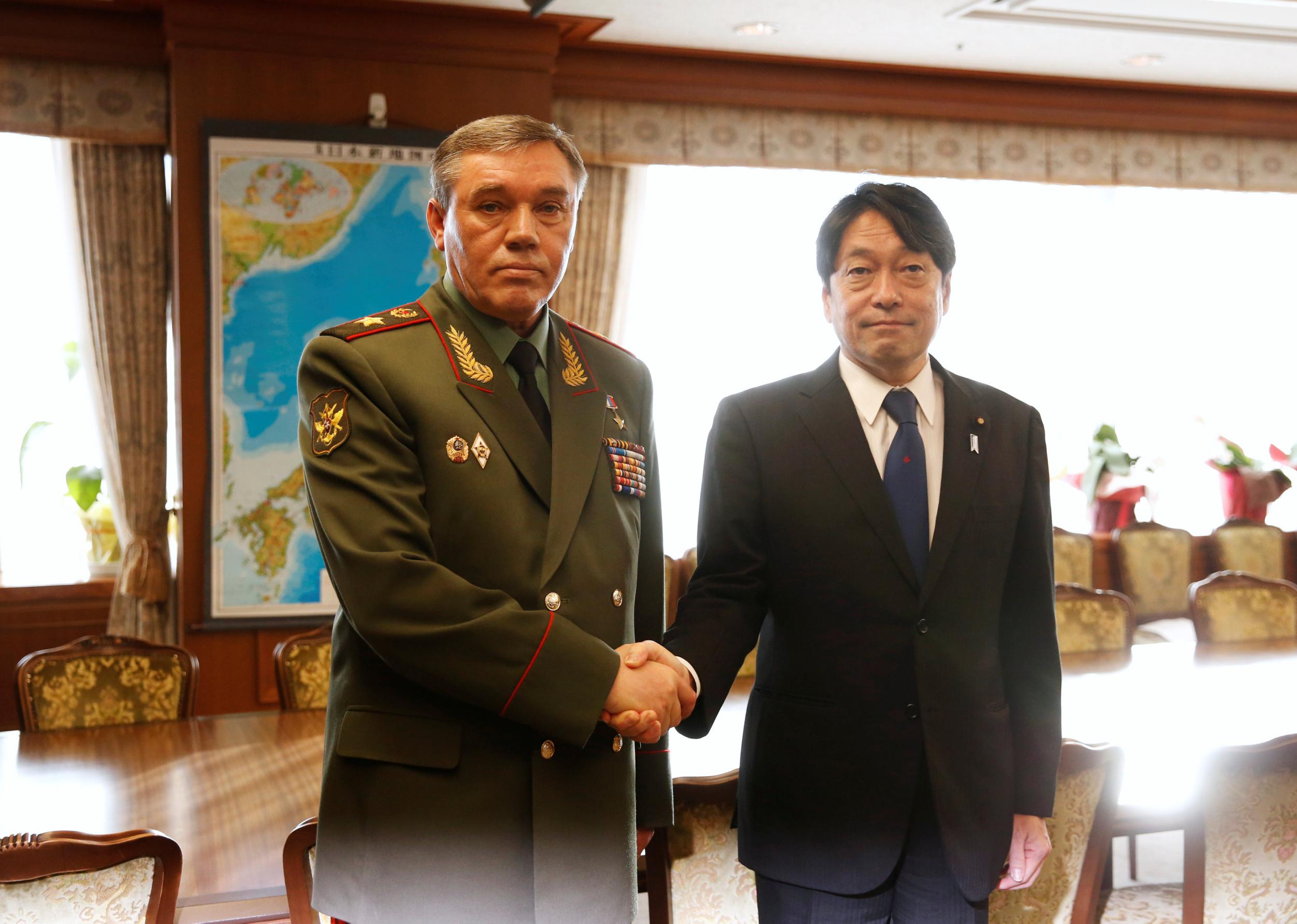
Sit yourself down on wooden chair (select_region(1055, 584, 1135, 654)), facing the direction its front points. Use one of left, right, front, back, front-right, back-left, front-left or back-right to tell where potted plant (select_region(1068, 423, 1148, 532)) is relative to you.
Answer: back

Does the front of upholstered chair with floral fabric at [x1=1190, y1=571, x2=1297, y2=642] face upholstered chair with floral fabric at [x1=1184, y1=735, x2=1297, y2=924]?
yes

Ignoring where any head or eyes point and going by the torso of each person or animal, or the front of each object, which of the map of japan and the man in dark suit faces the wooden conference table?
the map of japan

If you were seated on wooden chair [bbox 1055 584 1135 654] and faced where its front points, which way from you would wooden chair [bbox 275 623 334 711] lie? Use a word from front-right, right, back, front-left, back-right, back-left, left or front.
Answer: front-right

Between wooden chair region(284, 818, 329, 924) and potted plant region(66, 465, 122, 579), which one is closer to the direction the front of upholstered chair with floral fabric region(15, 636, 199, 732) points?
the wooden chair

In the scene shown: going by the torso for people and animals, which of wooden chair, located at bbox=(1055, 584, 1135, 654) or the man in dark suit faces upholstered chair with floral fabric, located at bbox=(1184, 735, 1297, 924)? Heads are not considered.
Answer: the wooden chair
